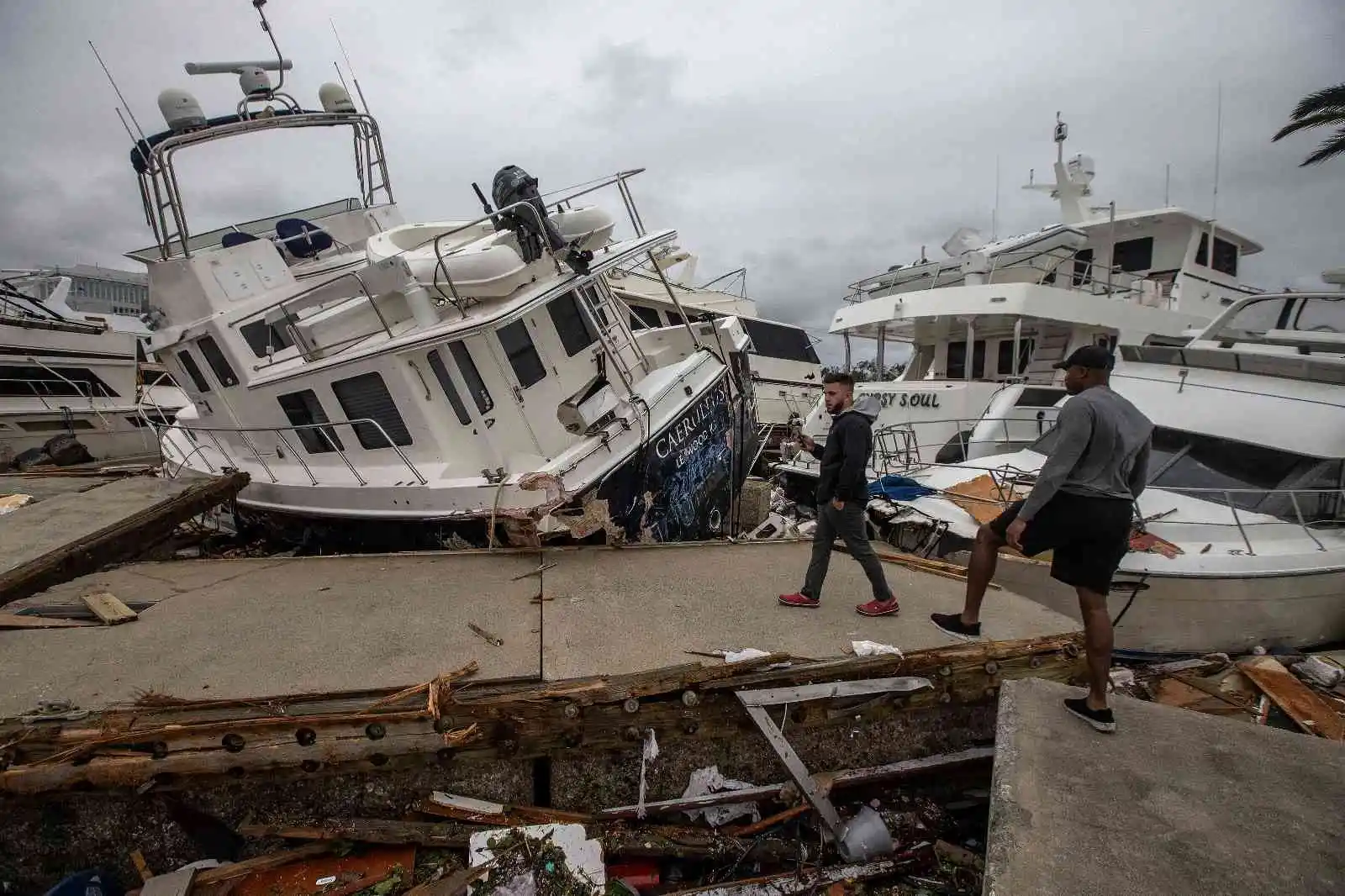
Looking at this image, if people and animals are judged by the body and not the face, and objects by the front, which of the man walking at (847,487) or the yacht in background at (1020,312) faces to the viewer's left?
the man walking

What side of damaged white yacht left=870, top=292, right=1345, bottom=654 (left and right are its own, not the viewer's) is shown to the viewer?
left

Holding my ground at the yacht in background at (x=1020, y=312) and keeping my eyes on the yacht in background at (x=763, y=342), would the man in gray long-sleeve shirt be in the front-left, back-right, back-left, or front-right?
back-left

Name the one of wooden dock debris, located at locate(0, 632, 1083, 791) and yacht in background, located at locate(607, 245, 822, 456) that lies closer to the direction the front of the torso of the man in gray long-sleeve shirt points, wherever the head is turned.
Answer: the yacht in background

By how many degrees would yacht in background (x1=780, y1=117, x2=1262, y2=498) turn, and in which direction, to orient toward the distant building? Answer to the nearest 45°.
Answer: approximately 135° to its left
